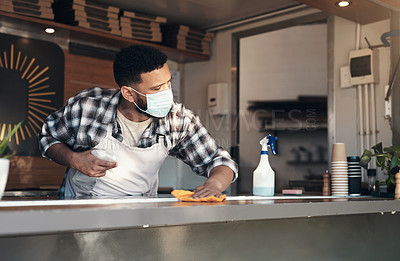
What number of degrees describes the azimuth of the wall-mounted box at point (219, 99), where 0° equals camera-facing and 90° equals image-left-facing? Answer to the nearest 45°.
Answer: approximately 45°

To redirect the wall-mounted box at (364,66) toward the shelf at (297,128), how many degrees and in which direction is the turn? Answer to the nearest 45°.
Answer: approximately 135° to its right

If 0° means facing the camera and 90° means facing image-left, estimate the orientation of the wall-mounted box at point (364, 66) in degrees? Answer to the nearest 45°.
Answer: approximately 45°

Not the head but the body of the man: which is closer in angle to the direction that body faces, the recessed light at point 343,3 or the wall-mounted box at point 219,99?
the recessed light
